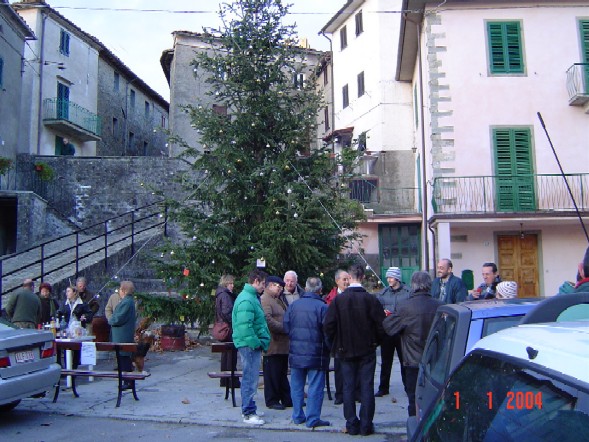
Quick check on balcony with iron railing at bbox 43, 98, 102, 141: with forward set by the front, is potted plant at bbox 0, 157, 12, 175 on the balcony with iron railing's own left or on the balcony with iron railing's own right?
on the balcony with iron railing's own right

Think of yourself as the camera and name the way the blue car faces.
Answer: facing away from the viewer and to the right of the viewer

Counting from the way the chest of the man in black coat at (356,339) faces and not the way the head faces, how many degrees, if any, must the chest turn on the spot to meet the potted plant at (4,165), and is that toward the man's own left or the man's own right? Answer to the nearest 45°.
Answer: approximately 45° to the man's own left

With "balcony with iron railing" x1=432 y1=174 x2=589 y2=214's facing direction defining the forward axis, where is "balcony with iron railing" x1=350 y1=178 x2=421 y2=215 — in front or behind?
behind

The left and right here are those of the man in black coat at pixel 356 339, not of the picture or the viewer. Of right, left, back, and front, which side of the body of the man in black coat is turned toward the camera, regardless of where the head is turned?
back

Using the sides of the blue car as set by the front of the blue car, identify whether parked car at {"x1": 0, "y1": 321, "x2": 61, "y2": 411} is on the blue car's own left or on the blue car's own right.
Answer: on the blue car's own left

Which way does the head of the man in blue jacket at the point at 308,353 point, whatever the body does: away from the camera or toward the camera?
away from the camera

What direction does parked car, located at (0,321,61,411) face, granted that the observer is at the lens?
facing away from the viewer and to the left of the viewer
